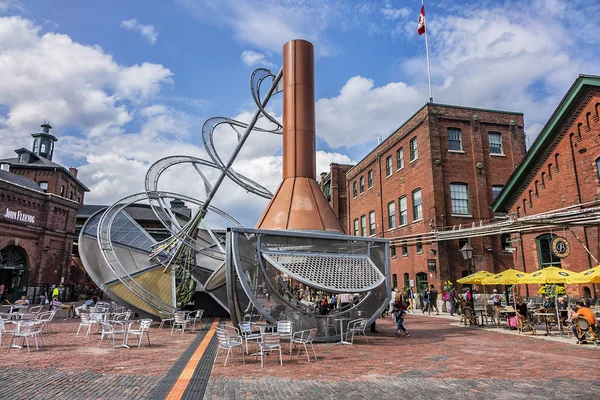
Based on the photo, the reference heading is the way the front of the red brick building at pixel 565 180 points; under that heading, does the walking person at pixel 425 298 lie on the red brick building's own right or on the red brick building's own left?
on the red brick building's own right

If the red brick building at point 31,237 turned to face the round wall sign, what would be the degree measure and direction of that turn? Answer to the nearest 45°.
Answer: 0° — it already faces it

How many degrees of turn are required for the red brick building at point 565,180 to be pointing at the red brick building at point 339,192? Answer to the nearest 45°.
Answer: approximately 90° to its right

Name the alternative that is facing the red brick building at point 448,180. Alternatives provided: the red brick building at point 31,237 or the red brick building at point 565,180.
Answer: the red brick building at point 31,237

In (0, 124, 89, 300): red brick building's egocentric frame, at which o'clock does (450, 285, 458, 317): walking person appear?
The walking person is roughly at 12 o'clock from the red brick building.

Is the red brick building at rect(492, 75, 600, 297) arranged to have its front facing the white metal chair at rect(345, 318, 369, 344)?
yes

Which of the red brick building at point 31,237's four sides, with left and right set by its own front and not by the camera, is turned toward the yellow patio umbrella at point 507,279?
front

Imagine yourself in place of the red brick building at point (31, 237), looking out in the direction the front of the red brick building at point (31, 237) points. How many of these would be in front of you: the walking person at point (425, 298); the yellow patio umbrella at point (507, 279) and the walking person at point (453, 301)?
3

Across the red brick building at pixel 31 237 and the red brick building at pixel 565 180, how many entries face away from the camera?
0

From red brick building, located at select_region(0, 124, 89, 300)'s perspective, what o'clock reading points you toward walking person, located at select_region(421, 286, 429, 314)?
The walking person is roughly at 12 o'clock from the red brick building.

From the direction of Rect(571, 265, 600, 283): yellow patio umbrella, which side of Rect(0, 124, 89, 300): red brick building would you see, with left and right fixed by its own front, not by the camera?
front

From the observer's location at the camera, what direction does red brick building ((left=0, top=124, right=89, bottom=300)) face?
facing the viewer and to the right of the viewer

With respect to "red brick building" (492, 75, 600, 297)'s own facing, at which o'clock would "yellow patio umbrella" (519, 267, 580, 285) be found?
The yellow patio umbrella is roughly at 11 o'clock from the red brick building.

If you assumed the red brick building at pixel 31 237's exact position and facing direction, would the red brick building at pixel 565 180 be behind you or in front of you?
in front

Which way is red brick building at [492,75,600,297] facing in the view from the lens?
facing the viewer and to the left of the viewer

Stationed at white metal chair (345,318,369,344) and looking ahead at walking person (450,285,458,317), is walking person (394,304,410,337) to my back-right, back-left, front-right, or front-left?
front-right

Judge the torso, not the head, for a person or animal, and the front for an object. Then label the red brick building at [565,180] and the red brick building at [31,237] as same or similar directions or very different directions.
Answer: very different directions
